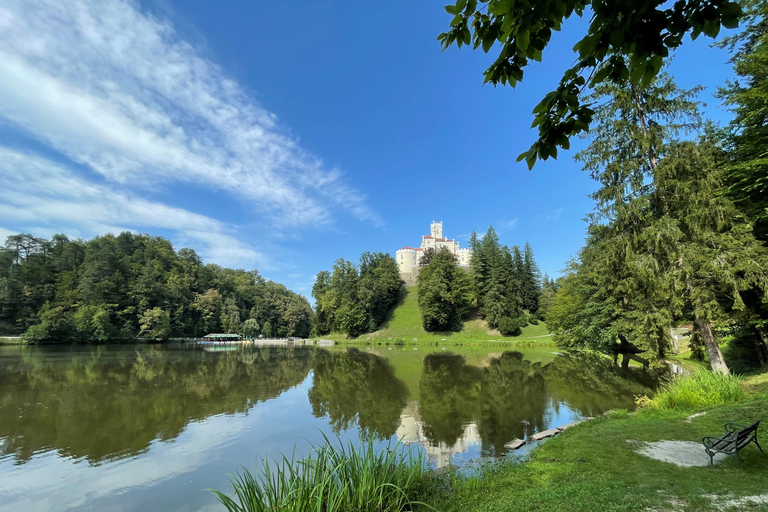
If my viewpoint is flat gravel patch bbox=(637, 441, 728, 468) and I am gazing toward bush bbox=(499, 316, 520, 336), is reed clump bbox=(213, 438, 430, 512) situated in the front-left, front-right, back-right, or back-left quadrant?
back-left

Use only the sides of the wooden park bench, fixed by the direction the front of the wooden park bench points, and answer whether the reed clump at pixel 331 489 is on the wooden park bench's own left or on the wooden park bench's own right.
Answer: on the wooden park bench's own left

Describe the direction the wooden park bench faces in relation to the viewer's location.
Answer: facing away from the viewer and to the left of the viewer

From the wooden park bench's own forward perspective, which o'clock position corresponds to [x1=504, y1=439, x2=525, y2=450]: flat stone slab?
The flat stone slab is roughly at 11 o'clock from the wooden park bench.

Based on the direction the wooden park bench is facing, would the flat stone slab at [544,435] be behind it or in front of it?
in front

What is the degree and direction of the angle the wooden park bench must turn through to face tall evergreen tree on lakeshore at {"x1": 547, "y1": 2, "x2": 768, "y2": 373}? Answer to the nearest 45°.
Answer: approximately 45° to its right

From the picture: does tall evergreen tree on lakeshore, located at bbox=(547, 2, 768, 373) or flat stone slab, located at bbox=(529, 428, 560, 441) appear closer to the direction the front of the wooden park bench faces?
the flat stone slab
